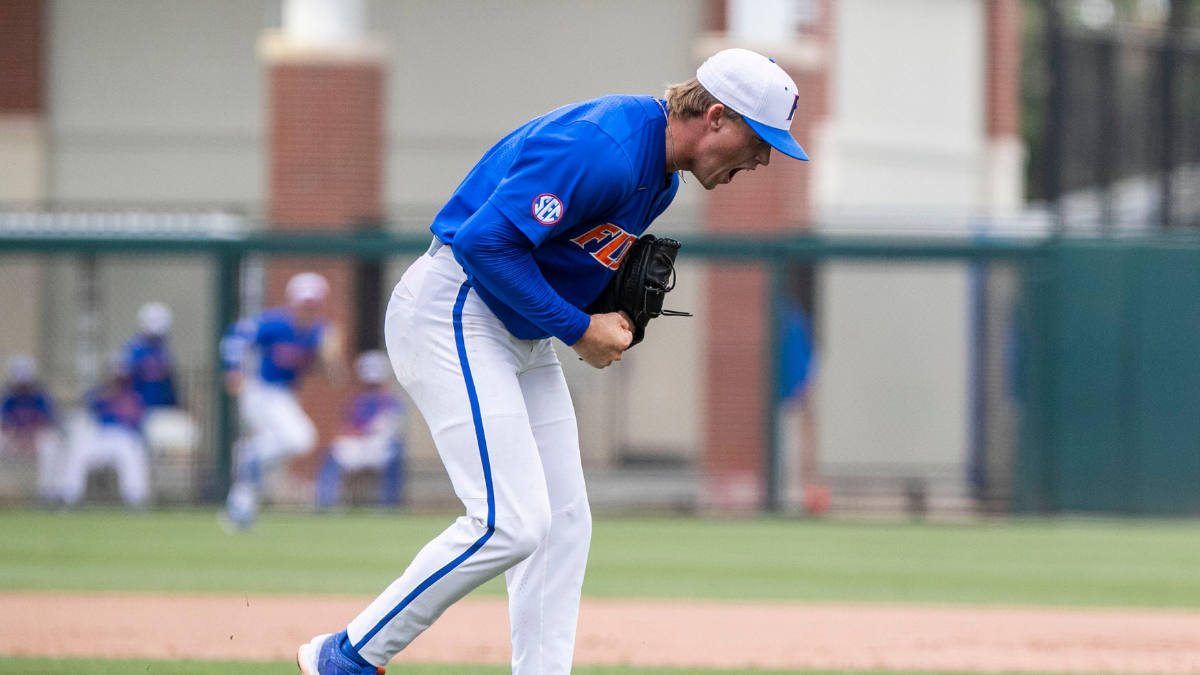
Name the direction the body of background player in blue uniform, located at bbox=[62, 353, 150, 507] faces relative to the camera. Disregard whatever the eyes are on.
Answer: toward the camera

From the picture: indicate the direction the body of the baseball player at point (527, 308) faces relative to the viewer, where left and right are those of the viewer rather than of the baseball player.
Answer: facing to the right of the viewer

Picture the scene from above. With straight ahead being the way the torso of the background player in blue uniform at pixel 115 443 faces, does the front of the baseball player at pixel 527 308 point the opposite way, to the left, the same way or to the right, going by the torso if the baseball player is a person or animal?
to the left

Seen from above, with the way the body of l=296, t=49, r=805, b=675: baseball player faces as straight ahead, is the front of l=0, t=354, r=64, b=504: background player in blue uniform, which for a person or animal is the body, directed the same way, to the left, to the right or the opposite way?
to the right

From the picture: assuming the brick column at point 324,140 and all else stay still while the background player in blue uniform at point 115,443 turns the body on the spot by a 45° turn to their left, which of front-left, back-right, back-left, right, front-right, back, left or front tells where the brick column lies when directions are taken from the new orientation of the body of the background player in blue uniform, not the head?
left

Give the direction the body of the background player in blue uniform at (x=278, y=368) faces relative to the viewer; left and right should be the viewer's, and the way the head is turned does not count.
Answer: facing the viewer and to the right of the viewer

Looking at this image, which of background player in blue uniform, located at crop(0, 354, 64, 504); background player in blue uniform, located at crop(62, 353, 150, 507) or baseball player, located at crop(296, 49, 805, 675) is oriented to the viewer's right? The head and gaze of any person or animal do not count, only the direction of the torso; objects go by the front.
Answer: the baseball player

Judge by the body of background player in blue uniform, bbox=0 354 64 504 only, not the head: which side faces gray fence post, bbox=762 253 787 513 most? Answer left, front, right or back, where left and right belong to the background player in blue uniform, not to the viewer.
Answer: left

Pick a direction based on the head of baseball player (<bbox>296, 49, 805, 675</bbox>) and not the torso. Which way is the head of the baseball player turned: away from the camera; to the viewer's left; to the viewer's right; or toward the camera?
to the viewer's right

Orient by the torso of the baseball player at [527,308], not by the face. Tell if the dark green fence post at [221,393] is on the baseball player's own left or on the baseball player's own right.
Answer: on the baseball player's own left

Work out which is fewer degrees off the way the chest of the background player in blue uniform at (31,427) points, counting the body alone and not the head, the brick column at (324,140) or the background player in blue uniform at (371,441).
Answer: the background player in blue uniform

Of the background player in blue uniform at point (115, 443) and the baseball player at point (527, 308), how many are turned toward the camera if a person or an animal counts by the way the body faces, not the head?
1

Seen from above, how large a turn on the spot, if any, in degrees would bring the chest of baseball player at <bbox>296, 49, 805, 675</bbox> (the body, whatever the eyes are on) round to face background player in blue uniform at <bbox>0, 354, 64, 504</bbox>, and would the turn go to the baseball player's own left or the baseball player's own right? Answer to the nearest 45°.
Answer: approximately 135° to the baseball player's own left

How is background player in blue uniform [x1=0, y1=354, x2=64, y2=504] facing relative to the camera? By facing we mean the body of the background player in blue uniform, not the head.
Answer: toward the camera

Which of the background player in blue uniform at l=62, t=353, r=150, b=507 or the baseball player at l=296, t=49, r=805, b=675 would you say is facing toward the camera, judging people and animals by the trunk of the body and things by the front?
the background player in blue uniform
